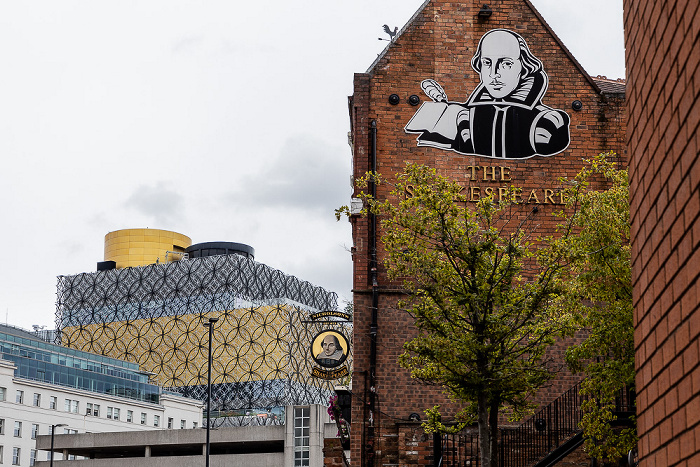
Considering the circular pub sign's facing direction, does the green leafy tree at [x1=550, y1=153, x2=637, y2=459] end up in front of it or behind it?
in front

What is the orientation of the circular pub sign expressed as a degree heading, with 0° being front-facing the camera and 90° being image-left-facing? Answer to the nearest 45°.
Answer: approximately 0°

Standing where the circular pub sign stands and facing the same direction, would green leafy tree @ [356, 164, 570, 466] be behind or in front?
in front
